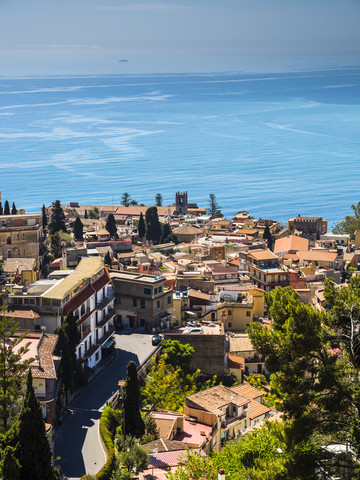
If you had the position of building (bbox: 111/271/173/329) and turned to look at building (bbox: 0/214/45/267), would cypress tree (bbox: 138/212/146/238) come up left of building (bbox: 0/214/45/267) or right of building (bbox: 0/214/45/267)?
right

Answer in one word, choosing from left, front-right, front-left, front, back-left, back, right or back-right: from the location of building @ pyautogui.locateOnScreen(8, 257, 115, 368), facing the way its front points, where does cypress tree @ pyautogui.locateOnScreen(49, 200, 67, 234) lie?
back-left

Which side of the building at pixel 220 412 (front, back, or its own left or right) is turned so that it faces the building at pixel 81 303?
back

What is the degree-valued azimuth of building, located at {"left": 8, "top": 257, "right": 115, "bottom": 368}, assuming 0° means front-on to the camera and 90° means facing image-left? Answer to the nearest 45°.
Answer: approximately 315°

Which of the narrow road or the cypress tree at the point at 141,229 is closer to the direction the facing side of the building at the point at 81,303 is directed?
the narrow road

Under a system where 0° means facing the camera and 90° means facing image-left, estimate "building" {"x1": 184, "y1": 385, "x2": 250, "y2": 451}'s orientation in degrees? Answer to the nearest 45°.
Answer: approximately 315°

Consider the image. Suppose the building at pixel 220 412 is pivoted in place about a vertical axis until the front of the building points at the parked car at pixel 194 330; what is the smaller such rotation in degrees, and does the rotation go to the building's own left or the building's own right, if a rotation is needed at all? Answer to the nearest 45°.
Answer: approximately 135° to the building's own left

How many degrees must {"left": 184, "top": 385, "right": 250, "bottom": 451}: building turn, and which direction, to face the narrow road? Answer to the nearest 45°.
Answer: approximately 90° to its right

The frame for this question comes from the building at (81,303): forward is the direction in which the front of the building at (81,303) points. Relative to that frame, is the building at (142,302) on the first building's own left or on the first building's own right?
on the first building's own left

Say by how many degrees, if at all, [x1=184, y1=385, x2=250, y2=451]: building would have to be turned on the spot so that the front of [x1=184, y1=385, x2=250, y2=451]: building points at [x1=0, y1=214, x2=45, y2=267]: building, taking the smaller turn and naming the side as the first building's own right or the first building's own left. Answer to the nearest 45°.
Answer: approximately 180°
